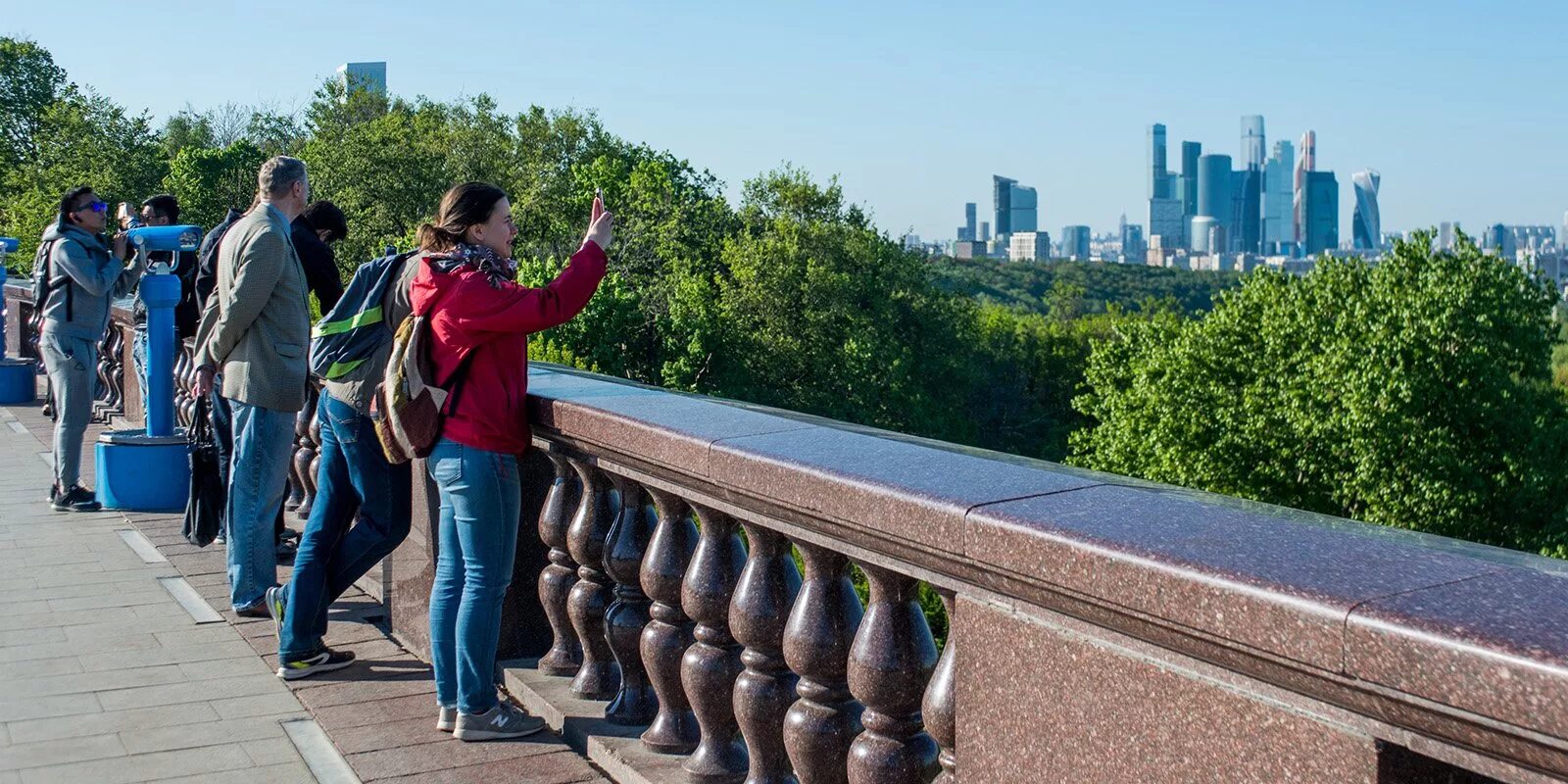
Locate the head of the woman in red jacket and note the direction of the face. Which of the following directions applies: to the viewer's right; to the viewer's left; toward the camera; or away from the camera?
to the viewer's right

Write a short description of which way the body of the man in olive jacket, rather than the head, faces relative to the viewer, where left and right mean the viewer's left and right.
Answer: facing away from the viewer and to the right of the viewer

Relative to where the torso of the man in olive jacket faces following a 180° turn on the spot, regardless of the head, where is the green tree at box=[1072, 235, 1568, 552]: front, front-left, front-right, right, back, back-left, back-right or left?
back

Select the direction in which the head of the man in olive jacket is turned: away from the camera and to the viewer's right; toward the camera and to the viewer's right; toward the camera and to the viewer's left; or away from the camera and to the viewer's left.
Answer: away from the camera and to the viewer's right

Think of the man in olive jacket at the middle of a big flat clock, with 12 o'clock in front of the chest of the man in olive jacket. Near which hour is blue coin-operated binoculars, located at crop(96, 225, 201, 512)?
The blue coin-operated binoculars is roughly at 10 o'clock from the man in olive jacket.

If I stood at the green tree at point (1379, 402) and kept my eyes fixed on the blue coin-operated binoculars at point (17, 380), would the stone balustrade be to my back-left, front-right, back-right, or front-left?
front-left

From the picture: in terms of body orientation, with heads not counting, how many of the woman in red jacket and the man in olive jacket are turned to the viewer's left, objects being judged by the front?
0

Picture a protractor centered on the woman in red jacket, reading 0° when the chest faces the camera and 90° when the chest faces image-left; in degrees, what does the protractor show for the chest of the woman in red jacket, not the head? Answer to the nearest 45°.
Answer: approximately 270°

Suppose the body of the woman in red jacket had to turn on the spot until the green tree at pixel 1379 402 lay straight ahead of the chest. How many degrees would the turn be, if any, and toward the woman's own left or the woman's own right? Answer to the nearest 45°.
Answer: approximately 45° to the woman's own left

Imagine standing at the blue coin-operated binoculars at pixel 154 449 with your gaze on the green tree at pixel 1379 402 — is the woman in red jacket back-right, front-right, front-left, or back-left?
back-right

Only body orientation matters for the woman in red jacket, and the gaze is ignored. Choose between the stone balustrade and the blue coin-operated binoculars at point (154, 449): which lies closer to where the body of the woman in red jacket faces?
the stone balustrade
